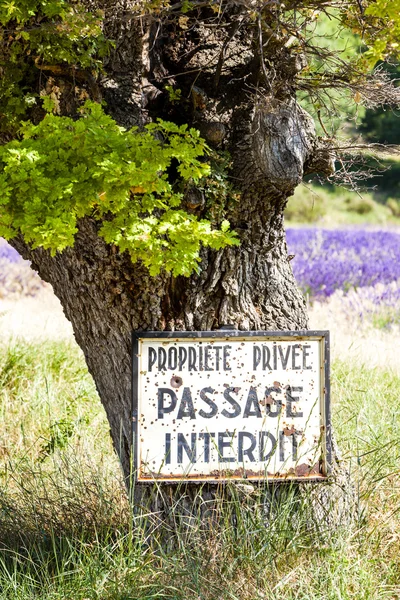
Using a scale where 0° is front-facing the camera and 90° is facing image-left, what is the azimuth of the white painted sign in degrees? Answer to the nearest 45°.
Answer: approximately 0°
